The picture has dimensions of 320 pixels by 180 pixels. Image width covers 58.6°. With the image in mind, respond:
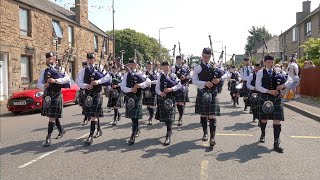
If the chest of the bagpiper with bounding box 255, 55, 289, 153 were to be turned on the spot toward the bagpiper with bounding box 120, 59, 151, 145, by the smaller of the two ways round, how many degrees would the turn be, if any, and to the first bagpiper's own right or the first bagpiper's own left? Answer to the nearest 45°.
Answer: approximately 90° to the first bagpiper's own right

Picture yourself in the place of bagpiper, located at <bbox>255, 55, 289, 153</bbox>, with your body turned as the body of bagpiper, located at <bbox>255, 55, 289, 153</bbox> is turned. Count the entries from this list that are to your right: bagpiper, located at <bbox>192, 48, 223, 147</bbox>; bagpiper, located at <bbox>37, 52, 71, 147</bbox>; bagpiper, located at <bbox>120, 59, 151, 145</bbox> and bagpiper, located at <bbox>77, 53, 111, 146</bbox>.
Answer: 4

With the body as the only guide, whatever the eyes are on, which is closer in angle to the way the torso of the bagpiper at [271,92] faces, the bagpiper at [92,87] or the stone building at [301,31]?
the bagpiper

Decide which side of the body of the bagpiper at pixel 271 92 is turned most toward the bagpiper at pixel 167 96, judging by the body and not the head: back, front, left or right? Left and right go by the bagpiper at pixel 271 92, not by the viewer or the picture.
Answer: right

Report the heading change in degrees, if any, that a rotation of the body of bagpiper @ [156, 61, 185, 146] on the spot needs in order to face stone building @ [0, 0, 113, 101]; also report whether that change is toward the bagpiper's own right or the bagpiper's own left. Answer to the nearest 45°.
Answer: approximately 135° to the bagpiper's own right

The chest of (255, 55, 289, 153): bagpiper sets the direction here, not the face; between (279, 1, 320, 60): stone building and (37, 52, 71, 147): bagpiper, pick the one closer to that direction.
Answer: the bagpiper

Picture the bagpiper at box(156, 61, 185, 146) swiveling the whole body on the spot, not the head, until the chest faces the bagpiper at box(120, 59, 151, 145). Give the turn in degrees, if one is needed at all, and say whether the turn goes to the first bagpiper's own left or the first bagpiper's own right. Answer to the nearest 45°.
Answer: approximately 90° to the first bagpiper's own right

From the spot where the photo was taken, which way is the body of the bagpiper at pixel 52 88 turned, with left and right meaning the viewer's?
facing the viewer and to the left of the viewer

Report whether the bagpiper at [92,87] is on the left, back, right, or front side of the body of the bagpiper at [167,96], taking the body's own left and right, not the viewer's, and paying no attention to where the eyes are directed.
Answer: right

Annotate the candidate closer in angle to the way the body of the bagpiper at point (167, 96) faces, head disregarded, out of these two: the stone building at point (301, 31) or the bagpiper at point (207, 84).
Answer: the bagpiper

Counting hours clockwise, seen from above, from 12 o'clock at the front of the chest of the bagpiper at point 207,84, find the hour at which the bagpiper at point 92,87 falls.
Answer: the bagpiper at point 92,87 is roughly at 3 o'clock from the bagpiper at point 207,84.

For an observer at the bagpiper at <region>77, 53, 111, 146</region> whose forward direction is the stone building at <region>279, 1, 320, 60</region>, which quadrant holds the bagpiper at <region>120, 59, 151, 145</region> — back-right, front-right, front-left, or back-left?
front-right

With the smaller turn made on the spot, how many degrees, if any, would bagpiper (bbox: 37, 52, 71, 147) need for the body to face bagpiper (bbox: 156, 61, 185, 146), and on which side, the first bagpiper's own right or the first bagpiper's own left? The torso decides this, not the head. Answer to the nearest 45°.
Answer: approximately 135° to the first bagpiper's own left

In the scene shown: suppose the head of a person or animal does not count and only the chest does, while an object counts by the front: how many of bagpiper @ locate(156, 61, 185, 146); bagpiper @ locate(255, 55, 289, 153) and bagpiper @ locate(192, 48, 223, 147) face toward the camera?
3

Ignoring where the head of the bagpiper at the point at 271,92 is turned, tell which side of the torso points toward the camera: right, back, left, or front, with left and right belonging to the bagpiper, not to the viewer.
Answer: front
